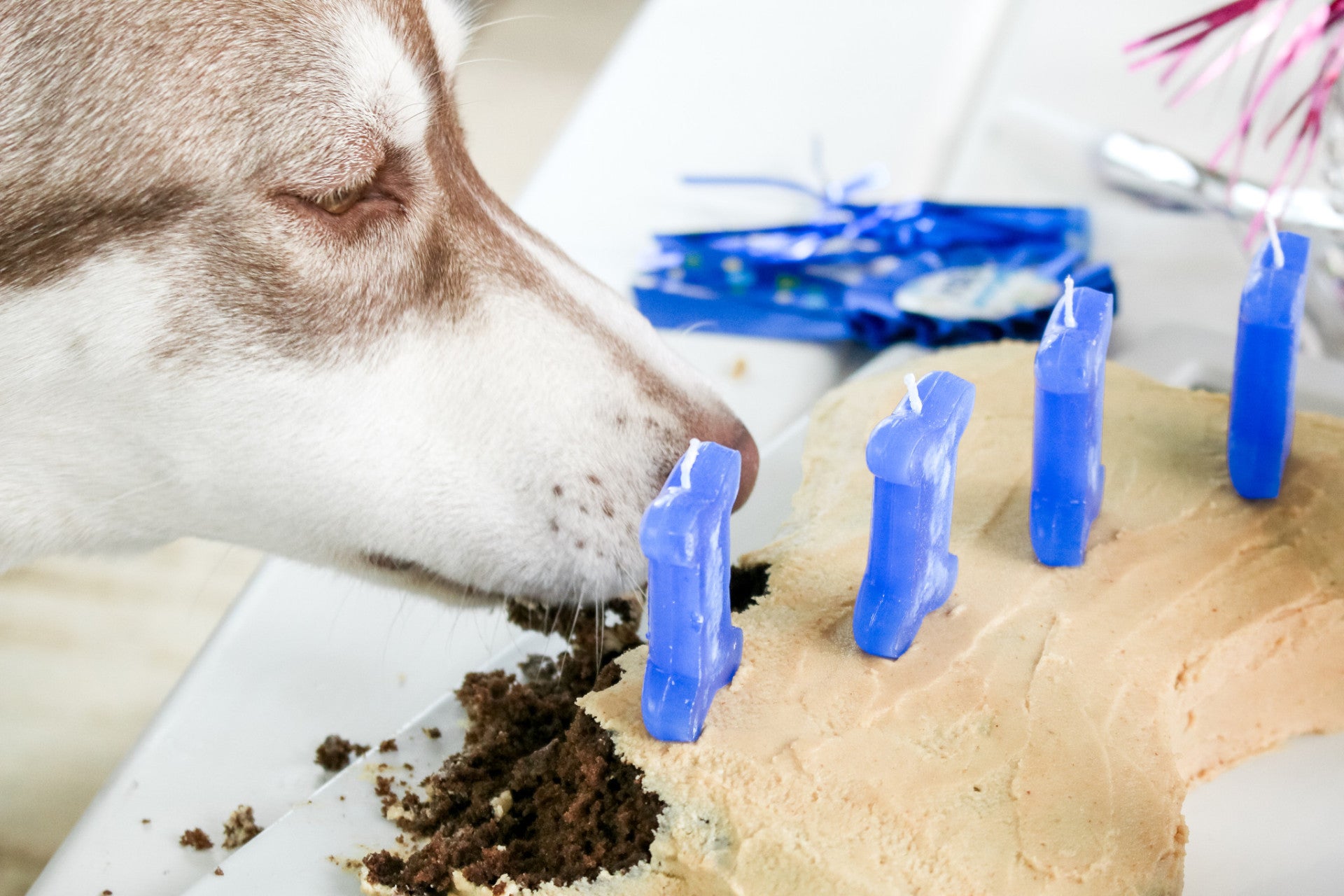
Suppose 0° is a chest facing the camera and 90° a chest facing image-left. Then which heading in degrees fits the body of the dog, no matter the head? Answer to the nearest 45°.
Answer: approximately 270°
